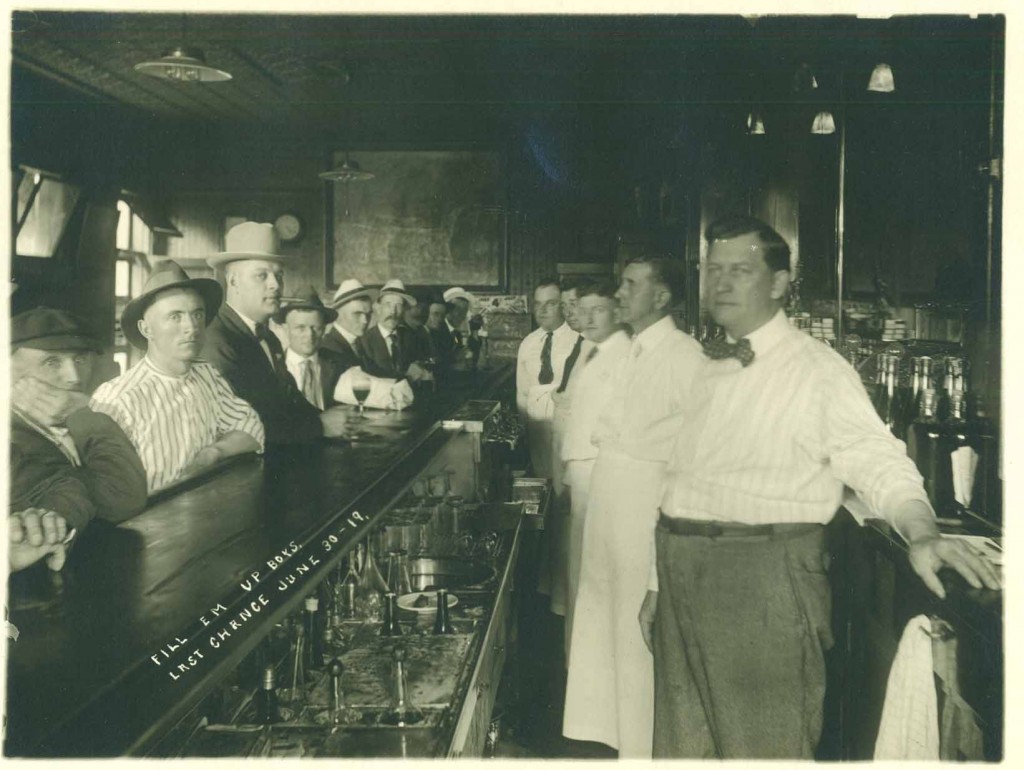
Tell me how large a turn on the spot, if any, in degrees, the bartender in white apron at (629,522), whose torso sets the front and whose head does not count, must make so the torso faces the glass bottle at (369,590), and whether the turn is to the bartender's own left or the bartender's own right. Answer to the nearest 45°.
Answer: approximately 45° to the bartender's own right

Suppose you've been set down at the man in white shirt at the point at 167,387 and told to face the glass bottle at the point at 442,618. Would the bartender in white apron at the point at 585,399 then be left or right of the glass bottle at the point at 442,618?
left

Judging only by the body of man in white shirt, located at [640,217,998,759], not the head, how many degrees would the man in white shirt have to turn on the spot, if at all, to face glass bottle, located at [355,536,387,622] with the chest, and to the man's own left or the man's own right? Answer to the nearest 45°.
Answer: approximately 45° to the man's own right

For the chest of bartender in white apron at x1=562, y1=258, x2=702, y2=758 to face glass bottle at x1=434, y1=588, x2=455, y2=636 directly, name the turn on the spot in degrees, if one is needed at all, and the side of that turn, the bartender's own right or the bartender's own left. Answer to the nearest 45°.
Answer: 0° — they already face it

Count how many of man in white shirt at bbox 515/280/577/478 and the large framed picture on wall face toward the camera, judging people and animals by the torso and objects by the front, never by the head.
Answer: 2

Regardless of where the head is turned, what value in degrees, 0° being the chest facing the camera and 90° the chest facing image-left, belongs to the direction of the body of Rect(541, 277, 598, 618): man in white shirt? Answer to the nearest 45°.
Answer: approximately 45°

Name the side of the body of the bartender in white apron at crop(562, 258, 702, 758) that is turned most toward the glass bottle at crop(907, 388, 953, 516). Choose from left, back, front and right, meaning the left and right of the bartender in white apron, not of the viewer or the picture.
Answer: left

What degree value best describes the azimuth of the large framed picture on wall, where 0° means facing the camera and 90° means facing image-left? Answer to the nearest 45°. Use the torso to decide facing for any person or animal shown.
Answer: approximately 0°
